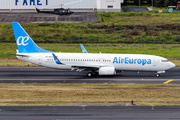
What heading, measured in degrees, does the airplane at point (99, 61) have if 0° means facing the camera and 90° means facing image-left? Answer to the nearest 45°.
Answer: approximately 270°
